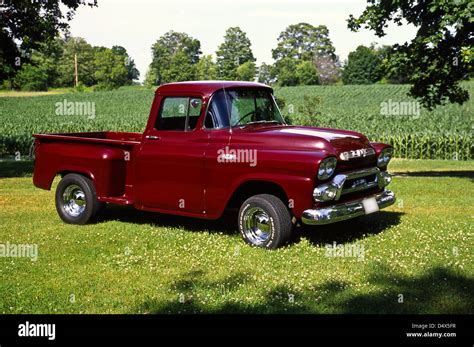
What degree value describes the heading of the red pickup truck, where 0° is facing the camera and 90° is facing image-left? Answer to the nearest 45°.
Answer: approximately 315°

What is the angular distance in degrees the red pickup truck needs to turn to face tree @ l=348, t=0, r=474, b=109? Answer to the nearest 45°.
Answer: approximately 90° to its left

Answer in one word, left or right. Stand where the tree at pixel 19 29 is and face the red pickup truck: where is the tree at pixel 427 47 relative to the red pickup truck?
left

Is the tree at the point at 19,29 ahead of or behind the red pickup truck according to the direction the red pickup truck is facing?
behind
